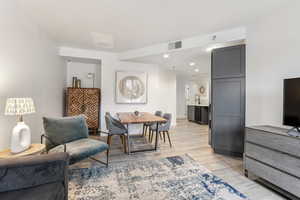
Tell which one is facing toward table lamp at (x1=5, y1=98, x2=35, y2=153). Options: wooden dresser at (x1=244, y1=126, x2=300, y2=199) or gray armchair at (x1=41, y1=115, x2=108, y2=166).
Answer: the wooden dresser

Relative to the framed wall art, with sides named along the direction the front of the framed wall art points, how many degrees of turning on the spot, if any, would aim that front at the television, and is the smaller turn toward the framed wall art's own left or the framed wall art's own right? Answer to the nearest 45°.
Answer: approximately 45° to the framed wall art's own left

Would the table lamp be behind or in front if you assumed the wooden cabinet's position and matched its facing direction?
in front

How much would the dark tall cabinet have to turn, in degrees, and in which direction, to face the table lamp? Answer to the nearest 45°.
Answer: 0° — it already faces it

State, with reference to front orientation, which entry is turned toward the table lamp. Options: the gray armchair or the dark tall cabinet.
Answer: the dark tall cabinet

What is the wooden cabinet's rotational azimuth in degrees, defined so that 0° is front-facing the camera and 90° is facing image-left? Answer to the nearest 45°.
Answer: approximately 0°

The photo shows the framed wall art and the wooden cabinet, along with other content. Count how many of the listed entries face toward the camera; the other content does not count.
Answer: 2

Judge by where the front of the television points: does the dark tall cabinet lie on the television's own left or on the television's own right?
on the television's own right

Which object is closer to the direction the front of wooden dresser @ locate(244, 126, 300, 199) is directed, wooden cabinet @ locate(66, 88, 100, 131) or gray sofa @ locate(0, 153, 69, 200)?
the gray sofa

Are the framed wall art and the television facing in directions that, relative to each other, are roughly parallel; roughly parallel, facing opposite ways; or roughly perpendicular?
roughly perpendicular

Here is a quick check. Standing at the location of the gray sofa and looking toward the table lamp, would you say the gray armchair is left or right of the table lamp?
right

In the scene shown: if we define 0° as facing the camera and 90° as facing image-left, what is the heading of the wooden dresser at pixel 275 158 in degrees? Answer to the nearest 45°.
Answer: approximately 45°

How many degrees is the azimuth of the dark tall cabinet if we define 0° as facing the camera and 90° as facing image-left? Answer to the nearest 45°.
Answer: approximately 45°

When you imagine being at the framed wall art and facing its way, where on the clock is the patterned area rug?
The patterned area rug is roughly at 12 o'clock from the framed wall art.

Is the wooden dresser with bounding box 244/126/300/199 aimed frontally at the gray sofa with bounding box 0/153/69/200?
yes
